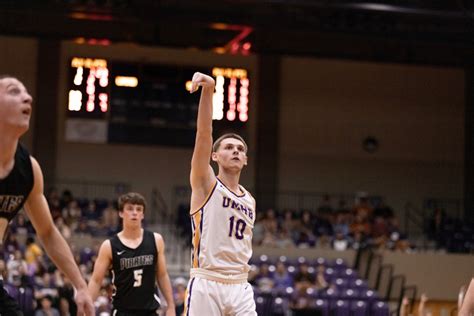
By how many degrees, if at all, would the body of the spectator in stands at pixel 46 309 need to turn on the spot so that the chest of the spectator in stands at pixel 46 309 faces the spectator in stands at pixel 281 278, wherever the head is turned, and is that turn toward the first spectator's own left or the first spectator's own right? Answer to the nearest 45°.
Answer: approximately 135° to the first spectator's own left

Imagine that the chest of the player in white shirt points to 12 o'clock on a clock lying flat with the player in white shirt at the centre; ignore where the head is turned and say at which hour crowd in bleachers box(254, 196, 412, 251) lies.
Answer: The crowd in bleachers is roughly at 8 o'clock from the player in white shirt.

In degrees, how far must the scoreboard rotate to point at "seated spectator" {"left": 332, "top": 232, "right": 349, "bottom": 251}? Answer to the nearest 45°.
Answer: approximately 90° to its left

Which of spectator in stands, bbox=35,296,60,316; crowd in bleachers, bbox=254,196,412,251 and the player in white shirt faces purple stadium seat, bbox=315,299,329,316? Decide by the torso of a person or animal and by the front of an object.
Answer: the crowd in bleachers

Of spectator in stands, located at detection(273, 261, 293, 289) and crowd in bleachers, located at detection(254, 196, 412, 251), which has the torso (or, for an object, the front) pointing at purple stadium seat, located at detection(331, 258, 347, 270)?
the crowd in bleachers

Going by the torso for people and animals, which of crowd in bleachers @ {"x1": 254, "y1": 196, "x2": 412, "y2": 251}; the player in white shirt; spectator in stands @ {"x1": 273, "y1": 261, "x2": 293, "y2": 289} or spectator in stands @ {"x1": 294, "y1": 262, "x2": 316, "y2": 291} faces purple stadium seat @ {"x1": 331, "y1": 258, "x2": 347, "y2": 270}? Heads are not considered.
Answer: the crowd in bleachers

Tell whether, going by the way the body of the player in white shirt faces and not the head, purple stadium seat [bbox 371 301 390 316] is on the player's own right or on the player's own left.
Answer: on the player's own left

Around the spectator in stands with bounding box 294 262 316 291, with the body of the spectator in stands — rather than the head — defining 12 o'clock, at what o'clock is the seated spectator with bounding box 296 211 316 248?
The seated spectator is roughly at 6 o'clock from the spectator in stands.
